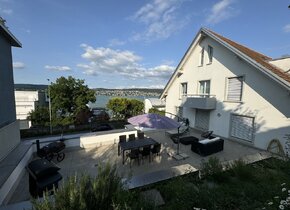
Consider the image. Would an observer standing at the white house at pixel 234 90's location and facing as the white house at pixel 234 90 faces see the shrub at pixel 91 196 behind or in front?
in front

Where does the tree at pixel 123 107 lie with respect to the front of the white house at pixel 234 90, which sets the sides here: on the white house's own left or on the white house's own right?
on the white house's own right

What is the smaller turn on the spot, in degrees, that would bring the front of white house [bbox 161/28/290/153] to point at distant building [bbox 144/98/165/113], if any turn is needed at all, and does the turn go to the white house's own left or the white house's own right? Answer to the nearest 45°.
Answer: approximately 90° to the white house's own right

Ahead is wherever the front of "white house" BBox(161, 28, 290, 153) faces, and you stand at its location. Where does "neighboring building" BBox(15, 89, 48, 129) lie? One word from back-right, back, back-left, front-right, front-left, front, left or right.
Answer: front-right

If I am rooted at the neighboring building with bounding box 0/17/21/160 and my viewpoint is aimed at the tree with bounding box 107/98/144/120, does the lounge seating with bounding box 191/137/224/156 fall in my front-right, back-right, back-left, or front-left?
front-right

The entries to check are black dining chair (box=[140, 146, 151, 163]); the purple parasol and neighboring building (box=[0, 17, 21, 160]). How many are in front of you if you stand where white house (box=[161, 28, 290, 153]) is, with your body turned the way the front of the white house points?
3

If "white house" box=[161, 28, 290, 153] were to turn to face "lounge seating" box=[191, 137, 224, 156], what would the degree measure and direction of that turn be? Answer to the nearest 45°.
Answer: approximately 45° to its left

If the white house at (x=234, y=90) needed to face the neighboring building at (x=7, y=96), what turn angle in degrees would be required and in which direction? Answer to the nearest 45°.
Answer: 0° — it already faces it

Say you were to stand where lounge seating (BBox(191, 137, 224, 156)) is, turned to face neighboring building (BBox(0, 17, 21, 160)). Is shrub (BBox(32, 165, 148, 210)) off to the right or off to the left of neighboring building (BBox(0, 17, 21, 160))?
left

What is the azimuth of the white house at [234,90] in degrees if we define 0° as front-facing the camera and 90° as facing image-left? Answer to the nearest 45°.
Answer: approximately 45°

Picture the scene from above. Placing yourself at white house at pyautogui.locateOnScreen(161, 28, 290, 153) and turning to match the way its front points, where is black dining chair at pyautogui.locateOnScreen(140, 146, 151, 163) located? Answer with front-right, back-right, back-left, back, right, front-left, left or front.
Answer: front
